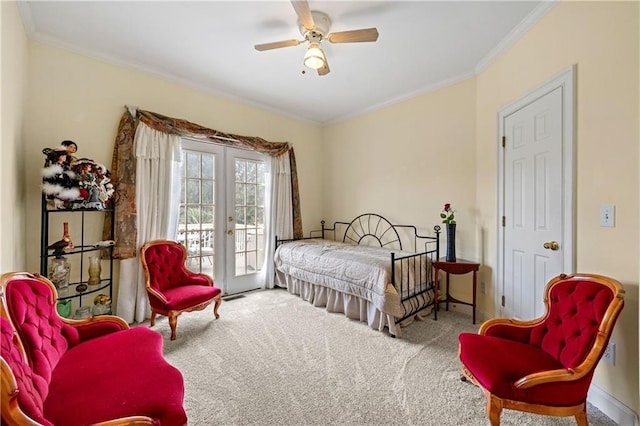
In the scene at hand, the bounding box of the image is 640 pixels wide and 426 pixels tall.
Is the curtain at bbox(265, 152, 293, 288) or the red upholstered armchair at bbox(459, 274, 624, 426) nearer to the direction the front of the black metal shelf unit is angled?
the red upholstered armchair

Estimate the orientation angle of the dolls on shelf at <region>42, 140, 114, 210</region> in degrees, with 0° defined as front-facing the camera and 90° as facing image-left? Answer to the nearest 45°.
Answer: approximately 315°

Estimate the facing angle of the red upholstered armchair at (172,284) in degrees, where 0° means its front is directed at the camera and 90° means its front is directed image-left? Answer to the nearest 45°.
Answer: approximately 315°

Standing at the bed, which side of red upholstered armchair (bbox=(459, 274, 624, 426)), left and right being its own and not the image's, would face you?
right

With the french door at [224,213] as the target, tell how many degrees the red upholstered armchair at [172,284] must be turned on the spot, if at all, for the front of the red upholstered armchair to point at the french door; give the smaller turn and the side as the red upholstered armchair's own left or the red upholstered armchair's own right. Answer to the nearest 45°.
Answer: approximately 90° to the red upholstered armchair's own left
